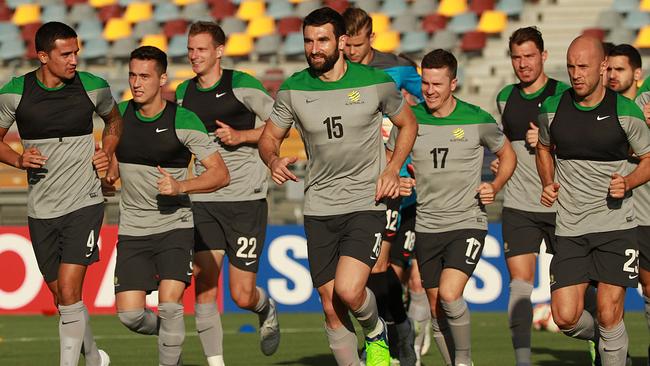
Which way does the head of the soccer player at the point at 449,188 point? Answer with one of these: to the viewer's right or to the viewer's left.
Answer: to the viewer's left

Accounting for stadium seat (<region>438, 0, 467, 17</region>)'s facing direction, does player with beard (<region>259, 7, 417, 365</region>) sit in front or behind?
in front

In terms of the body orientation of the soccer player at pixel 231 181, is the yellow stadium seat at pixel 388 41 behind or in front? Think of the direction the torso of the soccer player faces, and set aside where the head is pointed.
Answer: behind

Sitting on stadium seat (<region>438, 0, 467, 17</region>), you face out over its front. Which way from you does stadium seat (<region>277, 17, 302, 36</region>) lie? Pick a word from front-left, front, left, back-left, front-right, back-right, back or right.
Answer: right

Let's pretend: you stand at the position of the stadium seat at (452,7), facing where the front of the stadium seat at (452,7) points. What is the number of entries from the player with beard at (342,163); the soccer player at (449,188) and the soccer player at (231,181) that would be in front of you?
3

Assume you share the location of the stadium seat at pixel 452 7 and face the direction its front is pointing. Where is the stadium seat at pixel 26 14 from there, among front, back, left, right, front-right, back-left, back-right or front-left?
right
